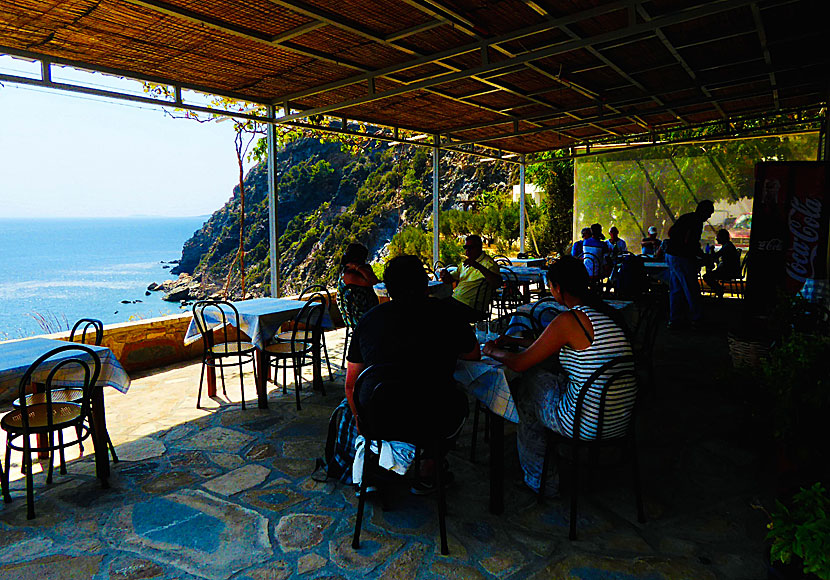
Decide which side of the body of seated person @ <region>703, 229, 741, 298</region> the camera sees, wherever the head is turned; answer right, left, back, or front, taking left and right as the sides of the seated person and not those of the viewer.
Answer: left

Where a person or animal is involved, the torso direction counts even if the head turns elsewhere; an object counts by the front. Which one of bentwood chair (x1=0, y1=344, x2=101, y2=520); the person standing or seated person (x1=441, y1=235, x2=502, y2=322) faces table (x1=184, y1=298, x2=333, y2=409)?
the seated person

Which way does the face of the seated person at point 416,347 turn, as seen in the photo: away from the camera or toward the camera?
away from the camera

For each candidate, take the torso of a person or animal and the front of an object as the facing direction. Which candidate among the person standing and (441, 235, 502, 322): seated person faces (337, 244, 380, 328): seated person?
(441, 235, 502, 322): seated person

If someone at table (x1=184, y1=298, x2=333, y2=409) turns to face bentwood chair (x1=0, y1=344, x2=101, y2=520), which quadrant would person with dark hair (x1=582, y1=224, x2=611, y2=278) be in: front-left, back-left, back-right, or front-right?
back-left

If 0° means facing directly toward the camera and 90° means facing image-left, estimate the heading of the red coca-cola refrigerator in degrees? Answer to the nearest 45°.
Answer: approximately 0°

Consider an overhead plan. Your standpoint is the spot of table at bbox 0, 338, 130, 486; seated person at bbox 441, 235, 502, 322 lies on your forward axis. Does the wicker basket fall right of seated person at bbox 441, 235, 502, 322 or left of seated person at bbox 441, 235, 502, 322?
right

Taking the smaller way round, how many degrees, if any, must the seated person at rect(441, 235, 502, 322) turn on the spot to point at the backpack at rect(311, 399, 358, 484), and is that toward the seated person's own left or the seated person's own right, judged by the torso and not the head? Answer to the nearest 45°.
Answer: approximately 45° to the seated person's own left

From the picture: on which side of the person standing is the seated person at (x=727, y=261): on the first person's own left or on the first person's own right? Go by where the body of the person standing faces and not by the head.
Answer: on the first person's own left

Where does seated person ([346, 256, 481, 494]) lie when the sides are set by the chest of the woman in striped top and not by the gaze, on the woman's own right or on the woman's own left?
on the woman's own left

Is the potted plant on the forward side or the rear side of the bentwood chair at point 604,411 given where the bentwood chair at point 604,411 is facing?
on the rear side

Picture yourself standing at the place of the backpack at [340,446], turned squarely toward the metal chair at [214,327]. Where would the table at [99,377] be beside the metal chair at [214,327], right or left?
left

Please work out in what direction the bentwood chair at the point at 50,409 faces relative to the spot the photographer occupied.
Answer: facing away from the viewer and to the left of the viewer

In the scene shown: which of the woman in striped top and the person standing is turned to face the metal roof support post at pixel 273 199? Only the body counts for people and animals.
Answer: the woman in striped top

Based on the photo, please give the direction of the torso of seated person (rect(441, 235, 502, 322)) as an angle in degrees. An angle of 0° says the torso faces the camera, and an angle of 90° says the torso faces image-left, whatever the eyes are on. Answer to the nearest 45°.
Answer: approximately 45°

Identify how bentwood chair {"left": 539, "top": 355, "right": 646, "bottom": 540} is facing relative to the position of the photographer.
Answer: facing away from the viewer and to the left of the viewer
